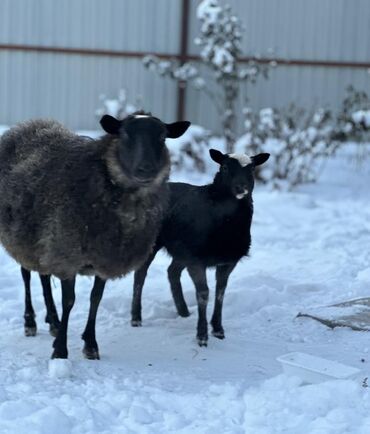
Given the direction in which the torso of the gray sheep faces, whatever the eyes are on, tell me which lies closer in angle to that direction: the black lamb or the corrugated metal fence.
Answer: the black lamb

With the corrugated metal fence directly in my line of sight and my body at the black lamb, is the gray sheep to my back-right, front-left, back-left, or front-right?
back-left

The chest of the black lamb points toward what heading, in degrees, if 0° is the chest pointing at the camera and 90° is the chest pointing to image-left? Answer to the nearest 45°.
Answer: approximately 315°

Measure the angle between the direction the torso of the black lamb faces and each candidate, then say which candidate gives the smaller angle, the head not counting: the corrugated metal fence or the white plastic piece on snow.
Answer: the white plastic piece on snow

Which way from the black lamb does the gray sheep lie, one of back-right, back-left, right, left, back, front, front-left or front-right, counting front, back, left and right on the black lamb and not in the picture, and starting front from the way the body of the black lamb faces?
right

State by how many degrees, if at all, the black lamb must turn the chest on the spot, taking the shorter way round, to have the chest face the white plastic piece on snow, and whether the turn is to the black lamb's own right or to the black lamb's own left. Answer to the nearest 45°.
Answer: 0° — it already faces it

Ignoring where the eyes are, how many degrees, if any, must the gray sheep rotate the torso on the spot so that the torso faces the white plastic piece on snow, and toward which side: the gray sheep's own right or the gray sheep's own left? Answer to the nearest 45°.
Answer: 0° — it already faces it

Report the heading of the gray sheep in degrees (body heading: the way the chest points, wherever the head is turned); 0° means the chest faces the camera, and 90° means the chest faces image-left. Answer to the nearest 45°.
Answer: approximately 315°

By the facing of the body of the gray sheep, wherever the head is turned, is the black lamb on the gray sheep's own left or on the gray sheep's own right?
on the gray sheep's own left

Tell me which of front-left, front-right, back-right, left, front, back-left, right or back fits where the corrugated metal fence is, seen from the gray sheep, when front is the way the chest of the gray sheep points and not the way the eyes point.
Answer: back-left
